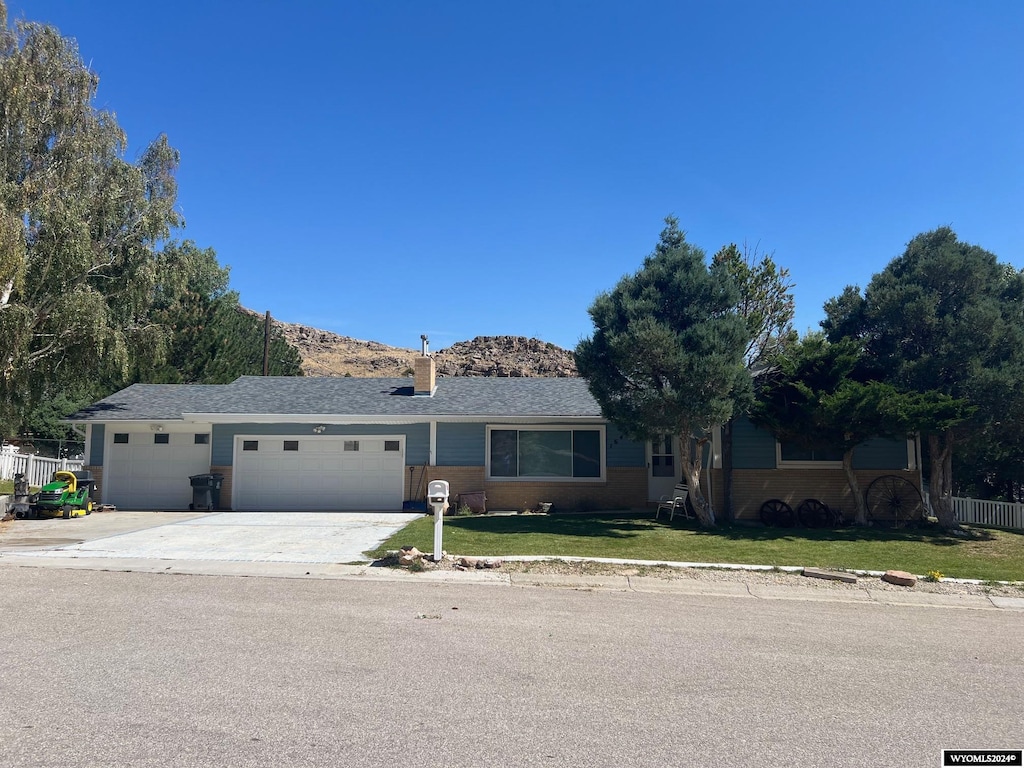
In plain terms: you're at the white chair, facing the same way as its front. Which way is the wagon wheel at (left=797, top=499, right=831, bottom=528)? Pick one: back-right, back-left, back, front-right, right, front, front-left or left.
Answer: back-left

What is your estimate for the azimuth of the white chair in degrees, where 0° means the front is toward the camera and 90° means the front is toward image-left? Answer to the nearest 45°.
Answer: approximately 45°

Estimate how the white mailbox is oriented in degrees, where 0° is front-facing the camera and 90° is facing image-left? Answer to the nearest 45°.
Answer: approximately 0°

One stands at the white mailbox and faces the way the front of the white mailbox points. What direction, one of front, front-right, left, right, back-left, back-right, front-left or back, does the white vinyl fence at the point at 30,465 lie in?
back-right

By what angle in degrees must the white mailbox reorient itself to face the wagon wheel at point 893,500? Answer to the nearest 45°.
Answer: approximately 135° to its left

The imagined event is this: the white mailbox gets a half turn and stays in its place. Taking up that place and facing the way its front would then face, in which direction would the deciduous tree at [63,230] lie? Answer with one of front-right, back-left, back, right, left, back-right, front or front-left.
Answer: front-left
